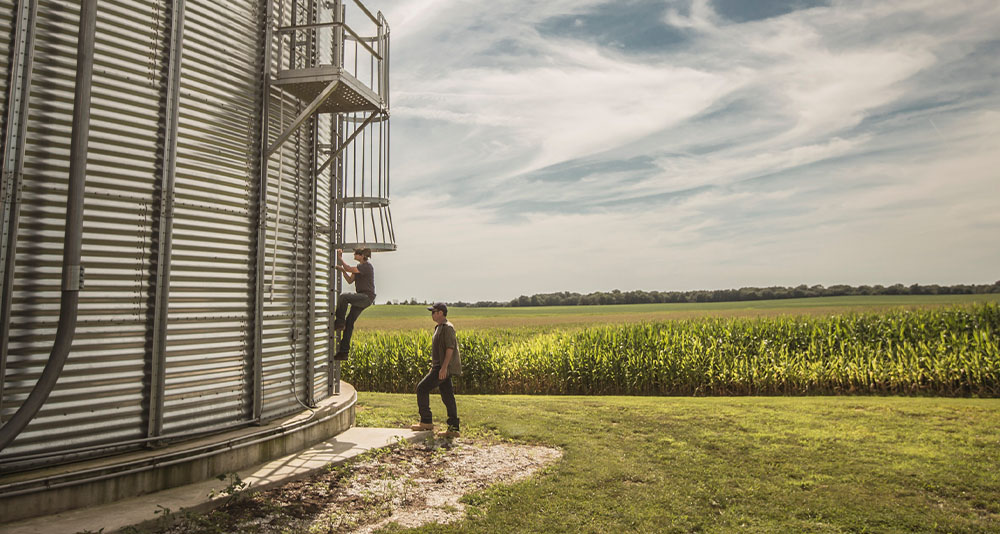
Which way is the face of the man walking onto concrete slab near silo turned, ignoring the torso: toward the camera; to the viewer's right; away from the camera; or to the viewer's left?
to the viewer's left

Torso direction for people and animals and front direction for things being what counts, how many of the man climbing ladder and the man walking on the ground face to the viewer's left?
2

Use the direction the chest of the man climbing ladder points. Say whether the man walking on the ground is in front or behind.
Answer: behind

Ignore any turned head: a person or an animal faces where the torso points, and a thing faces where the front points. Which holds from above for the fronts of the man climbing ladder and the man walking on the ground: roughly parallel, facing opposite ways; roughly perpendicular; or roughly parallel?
roughly parallel

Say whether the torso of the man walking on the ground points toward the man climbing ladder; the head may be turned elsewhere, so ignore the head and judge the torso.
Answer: yes

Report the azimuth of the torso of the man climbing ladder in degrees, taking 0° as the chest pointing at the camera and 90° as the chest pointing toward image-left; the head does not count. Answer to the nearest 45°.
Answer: approximately 90°

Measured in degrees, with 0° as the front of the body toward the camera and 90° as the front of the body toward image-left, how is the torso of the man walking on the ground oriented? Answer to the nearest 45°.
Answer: approximately 90°
